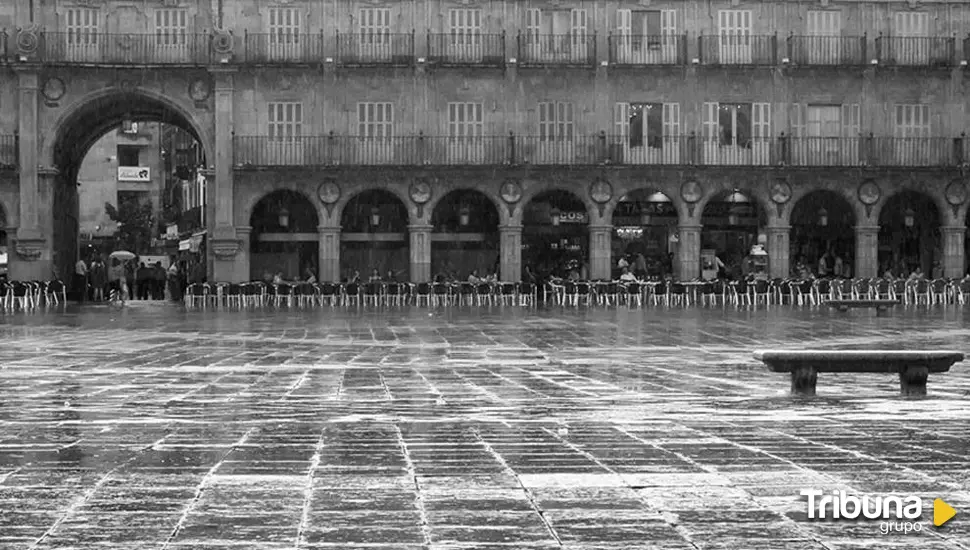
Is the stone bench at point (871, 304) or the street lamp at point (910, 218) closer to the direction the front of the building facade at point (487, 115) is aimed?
the stone bench

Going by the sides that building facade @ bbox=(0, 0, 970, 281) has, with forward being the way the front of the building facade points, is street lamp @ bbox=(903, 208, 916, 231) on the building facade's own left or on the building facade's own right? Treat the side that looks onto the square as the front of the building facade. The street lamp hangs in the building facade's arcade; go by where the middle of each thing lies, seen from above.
on the building facade's own left

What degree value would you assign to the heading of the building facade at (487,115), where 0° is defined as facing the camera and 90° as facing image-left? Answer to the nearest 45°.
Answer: approximately 0°

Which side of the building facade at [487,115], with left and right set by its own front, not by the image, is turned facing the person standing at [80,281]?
right

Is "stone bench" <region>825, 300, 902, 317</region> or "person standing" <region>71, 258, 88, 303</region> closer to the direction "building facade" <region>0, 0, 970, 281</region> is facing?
the stone bench

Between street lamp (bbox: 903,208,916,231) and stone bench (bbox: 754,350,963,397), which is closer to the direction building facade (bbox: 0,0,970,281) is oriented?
the stone bench

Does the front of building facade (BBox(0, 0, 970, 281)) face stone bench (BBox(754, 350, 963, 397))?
yes
